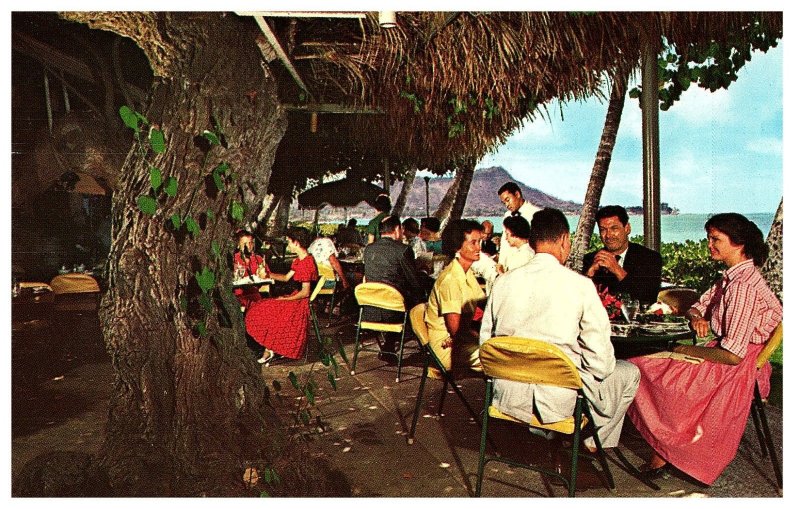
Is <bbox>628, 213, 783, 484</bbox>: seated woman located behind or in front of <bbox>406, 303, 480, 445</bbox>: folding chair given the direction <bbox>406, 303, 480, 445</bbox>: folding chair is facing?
in front

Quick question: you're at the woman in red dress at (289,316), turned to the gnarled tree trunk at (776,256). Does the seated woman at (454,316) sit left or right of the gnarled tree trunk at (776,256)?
right

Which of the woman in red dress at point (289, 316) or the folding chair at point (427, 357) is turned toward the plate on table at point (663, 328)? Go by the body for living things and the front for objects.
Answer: the folding chair

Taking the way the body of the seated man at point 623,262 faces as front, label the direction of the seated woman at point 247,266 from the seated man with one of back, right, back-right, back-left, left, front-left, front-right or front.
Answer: front-right

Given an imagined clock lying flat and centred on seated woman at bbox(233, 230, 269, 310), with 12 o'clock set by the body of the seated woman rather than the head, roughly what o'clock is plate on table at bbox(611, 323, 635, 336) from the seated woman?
The plate on table is roughly at 11 o'clock from the seated woman.

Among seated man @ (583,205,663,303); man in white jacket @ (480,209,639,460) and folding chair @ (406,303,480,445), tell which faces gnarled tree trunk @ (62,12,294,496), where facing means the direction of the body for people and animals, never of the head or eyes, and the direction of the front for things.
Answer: the seated man

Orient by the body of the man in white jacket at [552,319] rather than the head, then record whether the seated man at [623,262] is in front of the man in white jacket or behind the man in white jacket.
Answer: in front

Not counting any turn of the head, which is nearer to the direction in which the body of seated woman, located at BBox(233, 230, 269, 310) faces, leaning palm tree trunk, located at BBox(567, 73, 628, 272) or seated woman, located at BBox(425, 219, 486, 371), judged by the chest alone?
the seated woman

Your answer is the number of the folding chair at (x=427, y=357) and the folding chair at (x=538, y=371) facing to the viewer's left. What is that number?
0

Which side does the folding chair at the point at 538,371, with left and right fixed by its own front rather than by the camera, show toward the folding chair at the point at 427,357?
left

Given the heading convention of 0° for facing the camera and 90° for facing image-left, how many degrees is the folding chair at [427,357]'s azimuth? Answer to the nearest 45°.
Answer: approximately 270°

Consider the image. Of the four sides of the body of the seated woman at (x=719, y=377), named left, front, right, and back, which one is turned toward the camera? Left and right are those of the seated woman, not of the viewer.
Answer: left

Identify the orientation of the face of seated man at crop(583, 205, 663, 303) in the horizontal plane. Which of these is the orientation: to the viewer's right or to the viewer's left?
to the viewer's left
